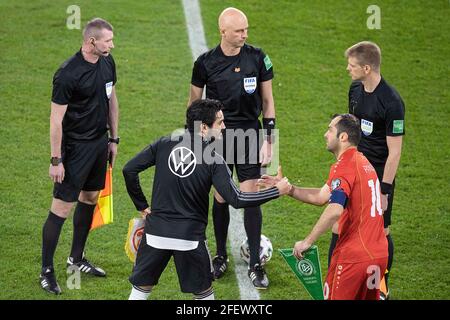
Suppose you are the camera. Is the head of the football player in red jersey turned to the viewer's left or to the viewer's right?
to the viewer's left

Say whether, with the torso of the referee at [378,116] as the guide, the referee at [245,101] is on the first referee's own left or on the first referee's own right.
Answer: on the first referee's own right

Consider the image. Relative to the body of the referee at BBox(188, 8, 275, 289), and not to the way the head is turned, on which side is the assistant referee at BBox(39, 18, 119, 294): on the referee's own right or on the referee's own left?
on the referee's own right

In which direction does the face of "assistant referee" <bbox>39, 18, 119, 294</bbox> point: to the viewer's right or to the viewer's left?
to the viewer's right

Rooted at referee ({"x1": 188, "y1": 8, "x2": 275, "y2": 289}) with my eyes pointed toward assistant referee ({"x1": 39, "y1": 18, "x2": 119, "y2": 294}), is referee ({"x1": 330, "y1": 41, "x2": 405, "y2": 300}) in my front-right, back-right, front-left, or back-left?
back-left

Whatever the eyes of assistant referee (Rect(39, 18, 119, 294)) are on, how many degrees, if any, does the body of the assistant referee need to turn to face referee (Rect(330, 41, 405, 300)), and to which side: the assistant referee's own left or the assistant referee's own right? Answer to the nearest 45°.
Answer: approximately 45° to the assistant referee's own left

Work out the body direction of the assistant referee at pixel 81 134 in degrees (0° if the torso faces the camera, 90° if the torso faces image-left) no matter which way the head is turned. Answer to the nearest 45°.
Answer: approximately 315°

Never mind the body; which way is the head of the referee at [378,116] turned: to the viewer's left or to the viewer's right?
to the viewer's left

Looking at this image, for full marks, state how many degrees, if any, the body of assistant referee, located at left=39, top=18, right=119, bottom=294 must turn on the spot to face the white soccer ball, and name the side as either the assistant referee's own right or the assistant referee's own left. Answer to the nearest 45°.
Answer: approximately 45° to the assistant referee's own left
